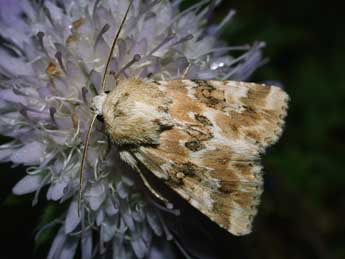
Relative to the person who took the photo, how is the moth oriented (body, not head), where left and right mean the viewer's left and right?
facing to the left of the viewer
